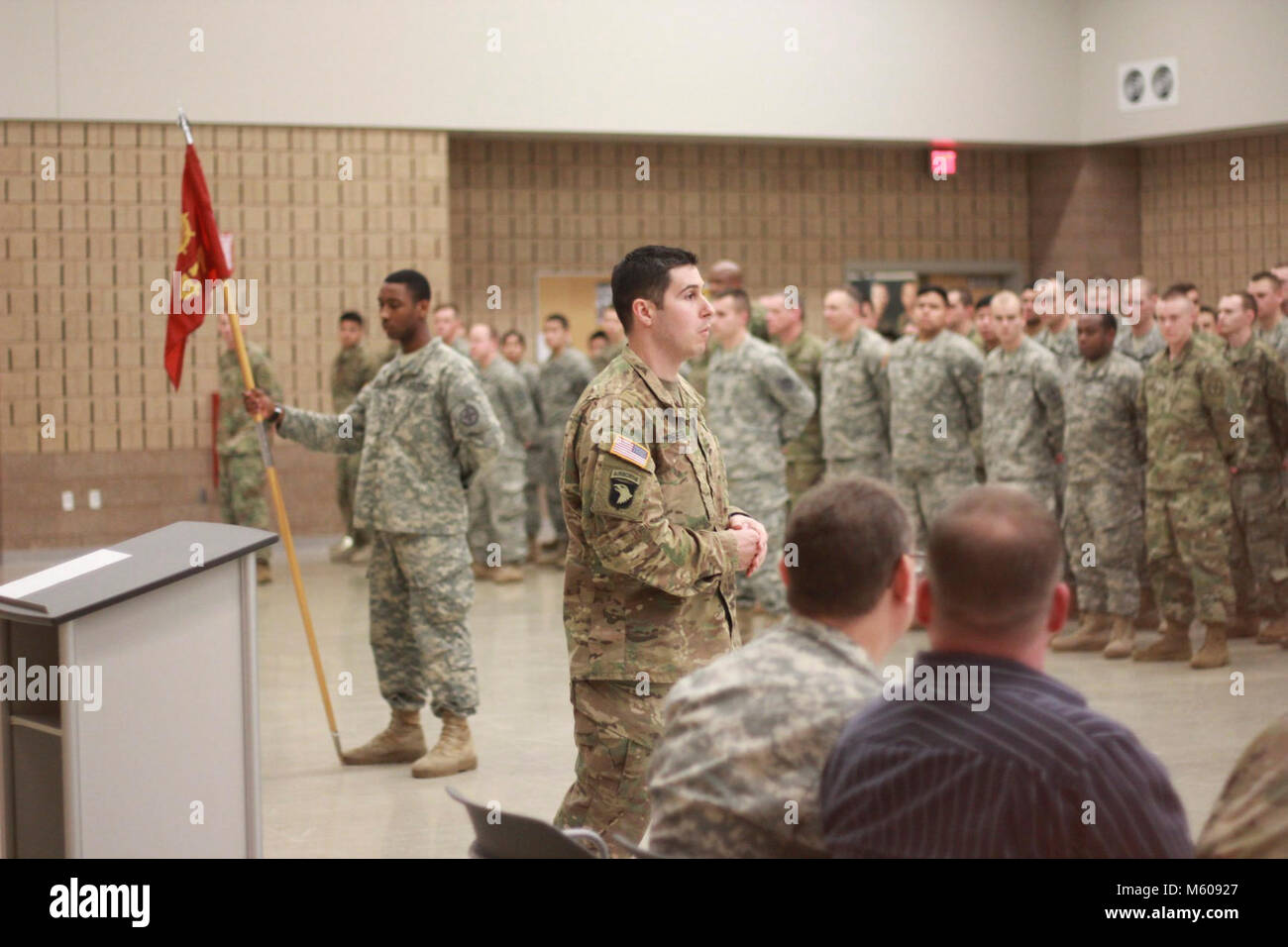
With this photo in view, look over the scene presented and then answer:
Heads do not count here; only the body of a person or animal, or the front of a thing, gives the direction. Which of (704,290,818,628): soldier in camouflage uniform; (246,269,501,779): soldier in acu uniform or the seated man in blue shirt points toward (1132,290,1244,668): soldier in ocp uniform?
the seated man in blue shirt

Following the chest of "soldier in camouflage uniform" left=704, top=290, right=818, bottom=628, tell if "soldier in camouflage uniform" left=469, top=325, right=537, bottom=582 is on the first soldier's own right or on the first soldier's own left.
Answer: on the first soldier's own right

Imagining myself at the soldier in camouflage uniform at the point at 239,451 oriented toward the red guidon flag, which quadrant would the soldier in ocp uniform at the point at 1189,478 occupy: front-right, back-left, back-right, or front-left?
front-left

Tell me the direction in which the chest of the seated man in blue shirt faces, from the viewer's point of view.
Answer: away from the camera

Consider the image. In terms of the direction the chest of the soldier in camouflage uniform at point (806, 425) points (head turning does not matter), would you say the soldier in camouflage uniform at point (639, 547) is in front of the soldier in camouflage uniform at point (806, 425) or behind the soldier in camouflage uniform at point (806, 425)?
in front

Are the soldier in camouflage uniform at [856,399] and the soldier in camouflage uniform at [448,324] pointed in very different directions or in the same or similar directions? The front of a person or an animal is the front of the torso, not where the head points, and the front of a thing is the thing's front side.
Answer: same or similar directions

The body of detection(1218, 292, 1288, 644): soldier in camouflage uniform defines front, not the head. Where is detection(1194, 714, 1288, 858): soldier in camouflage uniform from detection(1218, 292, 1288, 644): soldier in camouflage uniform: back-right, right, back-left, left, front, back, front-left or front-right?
front-left

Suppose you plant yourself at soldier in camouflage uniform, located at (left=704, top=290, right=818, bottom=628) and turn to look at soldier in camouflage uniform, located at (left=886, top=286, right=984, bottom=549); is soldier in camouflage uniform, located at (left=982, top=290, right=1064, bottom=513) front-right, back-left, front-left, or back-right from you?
front-right

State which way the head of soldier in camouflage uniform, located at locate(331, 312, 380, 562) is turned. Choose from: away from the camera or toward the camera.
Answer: toward the camera

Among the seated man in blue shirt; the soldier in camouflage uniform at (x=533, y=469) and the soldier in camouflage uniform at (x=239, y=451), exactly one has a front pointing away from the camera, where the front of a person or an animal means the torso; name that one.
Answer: the seated man in blue shirt

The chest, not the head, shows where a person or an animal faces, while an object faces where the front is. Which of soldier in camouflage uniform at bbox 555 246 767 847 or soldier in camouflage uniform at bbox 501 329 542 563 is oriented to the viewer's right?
soldier in camouflage uniform at bbox 555 246 767 847

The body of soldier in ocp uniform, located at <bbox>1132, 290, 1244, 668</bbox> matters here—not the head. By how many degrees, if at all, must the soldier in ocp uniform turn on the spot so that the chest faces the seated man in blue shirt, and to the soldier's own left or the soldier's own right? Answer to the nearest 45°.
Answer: approximately 45° to the soldier's own left

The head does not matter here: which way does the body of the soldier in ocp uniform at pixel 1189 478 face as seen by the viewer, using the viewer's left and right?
facing the viewer and to the left of the viewer

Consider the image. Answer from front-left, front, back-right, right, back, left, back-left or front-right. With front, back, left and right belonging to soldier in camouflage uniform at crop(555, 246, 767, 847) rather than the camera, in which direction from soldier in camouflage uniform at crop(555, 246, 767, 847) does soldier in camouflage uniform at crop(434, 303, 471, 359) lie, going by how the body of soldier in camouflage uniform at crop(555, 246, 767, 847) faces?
left
